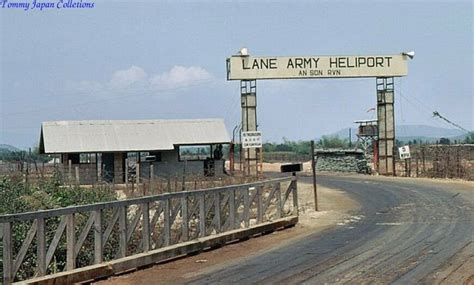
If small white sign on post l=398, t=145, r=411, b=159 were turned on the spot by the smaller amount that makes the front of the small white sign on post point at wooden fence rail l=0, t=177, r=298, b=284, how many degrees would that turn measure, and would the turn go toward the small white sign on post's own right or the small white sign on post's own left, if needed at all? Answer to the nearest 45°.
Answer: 0° — it already faces it

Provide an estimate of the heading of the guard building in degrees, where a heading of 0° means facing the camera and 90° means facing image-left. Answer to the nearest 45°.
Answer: approximately 0°

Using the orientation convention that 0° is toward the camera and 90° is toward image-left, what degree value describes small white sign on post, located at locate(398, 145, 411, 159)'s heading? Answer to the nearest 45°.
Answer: approximately 0°

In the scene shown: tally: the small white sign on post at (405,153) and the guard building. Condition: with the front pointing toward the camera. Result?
2

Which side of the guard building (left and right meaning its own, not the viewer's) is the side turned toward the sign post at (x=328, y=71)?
left
